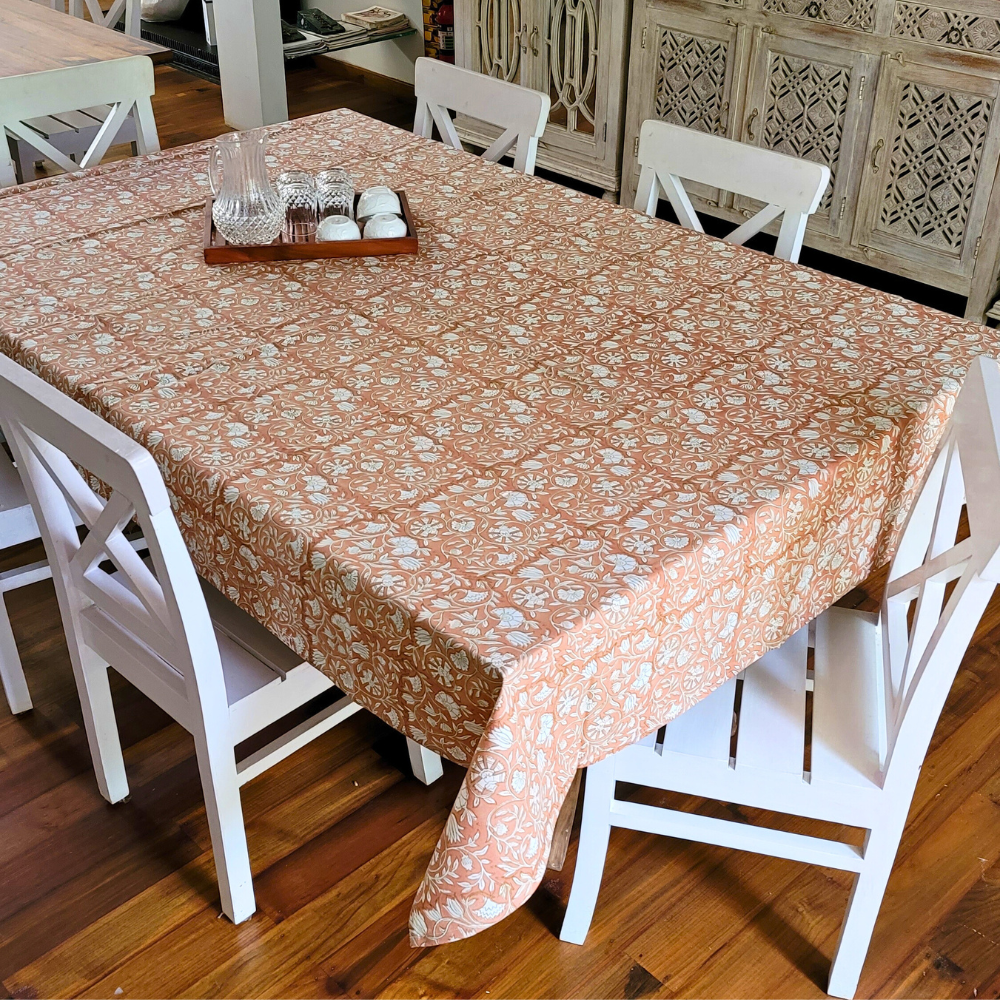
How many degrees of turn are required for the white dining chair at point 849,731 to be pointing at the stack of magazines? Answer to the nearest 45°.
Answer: approximately 45° to its right

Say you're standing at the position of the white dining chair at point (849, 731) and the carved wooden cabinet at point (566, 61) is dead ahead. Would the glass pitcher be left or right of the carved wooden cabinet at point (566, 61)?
left

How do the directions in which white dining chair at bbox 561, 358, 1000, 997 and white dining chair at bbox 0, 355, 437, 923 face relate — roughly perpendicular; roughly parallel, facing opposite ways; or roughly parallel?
roughly perpendicular

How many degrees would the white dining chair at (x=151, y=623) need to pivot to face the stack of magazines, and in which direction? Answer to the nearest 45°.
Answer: approximately 45° to its left

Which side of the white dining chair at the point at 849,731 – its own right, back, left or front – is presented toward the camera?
left

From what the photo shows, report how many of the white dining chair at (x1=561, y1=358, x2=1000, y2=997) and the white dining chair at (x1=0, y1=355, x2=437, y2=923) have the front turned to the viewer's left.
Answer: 1

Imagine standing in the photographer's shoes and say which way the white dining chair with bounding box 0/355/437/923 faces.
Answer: facing away from the viewer and to the right of the viewer

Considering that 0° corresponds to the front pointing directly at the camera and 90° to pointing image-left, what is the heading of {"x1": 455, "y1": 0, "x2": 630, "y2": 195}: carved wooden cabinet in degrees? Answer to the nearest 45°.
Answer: approximately 45°
